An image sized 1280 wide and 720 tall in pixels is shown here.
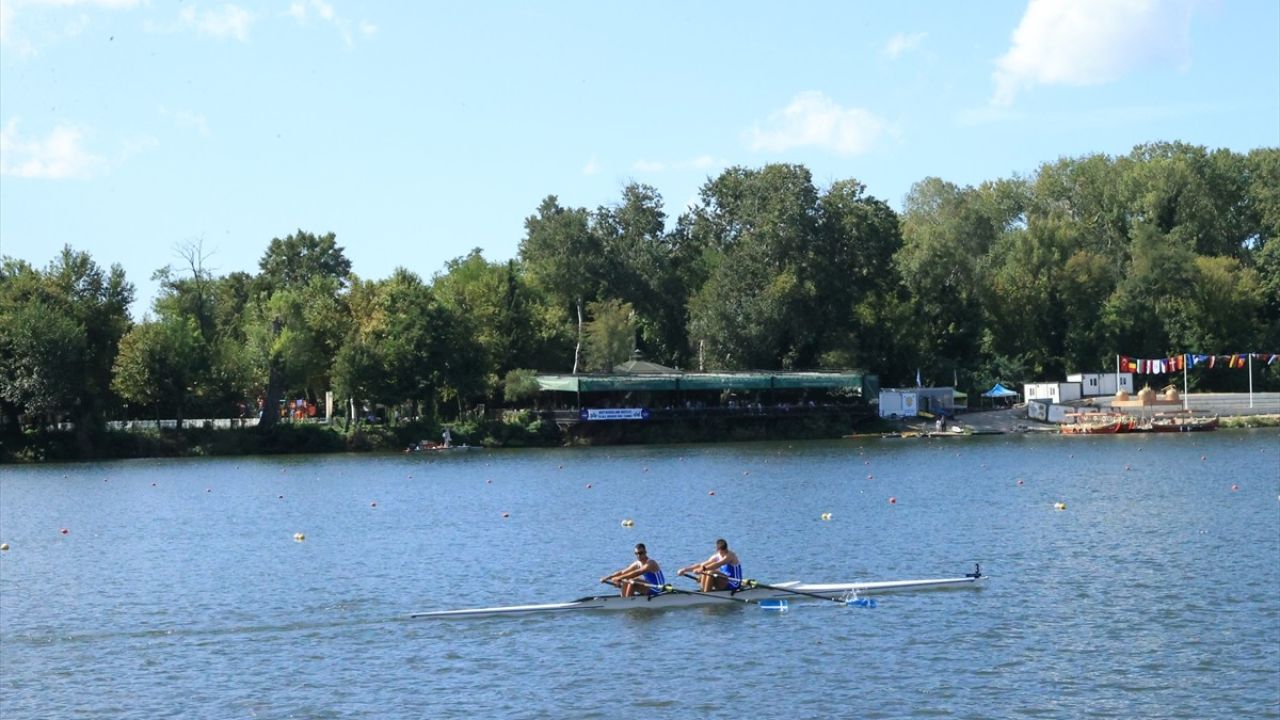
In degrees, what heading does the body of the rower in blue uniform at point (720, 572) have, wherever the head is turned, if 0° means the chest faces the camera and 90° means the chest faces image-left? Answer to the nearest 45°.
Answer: approximately 45°

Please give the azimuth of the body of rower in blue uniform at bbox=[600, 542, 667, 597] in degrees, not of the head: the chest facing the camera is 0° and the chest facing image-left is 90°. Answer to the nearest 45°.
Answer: approximately 45°

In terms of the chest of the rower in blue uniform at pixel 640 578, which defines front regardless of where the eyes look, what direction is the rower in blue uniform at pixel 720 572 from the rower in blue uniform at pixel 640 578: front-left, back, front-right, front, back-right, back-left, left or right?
back-left

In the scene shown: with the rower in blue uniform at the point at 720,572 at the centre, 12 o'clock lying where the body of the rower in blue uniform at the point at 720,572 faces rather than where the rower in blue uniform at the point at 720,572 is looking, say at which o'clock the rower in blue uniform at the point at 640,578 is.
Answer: the rower in blue uniform at the point at 640,578 is roughly at 1 o'clock from the rower in blue uniform at the point at 720,572.
